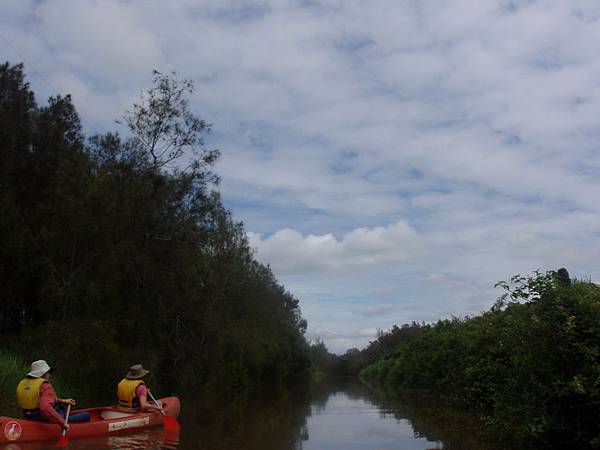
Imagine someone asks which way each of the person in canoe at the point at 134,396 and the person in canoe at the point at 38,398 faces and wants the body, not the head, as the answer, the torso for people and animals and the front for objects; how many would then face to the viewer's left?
0

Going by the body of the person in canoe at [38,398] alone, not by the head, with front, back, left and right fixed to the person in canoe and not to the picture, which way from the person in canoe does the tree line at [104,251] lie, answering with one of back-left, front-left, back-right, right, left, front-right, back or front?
front-left

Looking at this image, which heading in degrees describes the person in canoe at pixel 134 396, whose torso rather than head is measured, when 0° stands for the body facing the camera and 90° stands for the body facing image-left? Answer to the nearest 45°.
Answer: approximately 225°

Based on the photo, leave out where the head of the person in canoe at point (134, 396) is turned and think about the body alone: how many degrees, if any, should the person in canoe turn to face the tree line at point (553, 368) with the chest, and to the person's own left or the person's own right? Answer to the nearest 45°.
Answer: approximately 90° to the person's own right

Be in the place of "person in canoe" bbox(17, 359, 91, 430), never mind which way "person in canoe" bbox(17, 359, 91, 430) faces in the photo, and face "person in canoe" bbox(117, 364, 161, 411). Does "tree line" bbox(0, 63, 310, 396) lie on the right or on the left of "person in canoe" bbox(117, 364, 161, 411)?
left

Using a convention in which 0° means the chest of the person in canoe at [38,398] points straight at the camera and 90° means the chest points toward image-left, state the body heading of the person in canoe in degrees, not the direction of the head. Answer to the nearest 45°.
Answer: approximately 225°

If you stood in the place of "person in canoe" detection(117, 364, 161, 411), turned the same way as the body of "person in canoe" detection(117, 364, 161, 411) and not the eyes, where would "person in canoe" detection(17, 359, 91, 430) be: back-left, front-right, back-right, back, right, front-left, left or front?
back

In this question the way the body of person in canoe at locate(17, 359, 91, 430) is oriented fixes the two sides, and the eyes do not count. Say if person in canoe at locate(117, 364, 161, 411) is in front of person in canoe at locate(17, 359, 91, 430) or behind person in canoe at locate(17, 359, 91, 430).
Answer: in front

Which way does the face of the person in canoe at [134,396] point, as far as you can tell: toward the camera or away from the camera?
away from the camera

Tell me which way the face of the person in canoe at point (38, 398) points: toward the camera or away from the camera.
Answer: away from the camera
